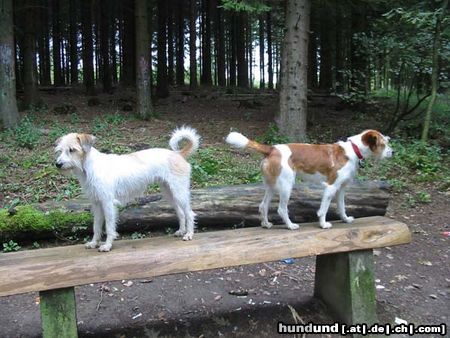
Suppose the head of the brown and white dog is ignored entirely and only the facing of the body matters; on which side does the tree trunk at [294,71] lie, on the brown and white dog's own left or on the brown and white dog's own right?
on the brown and white dog's own left

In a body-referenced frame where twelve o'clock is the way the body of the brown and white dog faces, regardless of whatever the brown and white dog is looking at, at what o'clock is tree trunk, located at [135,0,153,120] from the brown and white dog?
The tree trunk is roughly at 8 o'clock from the brown and white dog.

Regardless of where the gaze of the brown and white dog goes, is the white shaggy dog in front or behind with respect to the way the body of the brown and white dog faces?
behind

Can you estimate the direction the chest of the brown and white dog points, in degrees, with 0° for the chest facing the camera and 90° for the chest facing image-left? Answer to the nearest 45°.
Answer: approximately 270°

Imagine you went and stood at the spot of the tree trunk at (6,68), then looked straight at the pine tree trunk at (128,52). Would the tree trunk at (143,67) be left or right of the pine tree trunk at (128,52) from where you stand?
right
